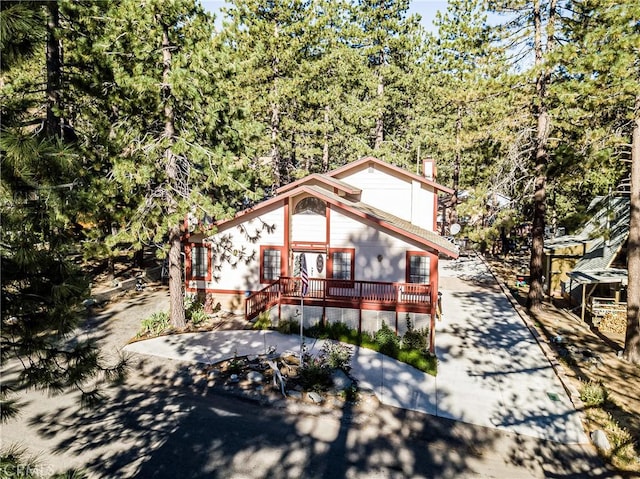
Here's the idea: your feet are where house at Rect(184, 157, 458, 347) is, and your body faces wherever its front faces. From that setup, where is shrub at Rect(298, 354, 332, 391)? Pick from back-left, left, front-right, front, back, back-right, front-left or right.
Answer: front

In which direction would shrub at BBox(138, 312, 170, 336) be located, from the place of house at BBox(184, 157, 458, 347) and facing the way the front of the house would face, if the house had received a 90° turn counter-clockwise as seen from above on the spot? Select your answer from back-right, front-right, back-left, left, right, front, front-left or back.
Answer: back

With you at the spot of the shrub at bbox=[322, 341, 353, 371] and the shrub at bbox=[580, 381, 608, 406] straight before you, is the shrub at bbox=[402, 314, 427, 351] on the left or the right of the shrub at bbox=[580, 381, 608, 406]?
left

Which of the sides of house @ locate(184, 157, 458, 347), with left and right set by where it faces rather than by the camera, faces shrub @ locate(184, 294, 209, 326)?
right

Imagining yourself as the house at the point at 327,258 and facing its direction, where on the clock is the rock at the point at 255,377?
The rock is roughly at 1 o'clock from the house.

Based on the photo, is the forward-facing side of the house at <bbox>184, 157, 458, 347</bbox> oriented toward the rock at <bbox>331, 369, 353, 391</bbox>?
yes

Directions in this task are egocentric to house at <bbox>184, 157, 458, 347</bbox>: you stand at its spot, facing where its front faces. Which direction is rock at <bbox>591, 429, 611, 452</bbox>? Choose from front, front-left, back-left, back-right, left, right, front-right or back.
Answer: front-left

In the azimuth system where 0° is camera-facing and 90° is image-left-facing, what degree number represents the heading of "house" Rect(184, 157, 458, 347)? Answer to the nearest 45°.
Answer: approximately 0°

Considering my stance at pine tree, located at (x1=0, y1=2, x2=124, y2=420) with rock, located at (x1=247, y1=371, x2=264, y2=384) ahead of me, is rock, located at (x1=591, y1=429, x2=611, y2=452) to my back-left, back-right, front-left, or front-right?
front-right

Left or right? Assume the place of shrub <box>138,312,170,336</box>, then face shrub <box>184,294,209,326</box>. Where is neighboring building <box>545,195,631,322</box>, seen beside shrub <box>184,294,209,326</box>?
right

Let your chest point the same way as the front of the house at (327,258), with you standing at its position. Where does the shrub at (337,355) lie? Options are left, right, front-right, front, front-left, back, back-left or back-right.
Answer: front

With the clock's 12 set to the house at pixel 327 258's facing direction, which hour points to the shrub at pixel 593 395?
The shrub is roughly at 10 o'clock from the house.

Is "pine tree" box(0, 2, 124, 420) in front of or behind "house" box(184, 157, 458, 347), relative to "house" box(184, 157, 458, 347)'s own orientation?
in front
